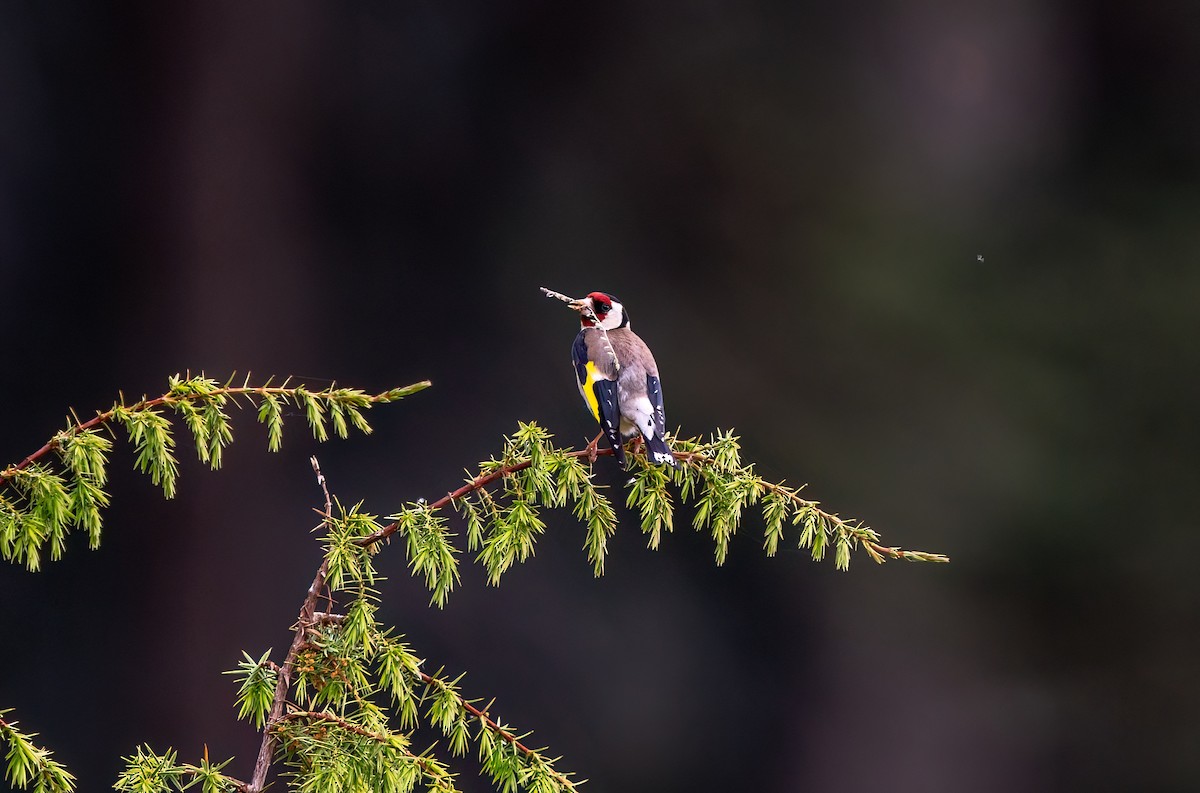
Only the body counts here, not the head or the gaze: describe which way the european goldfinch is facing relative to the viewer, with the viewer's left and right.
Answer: facing away from the viewer and to the left of the viewer

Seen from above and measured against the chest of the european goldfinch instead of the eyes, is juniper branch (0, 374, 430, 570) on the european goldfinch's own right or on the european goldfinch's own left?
on the european goldfinch's own left
